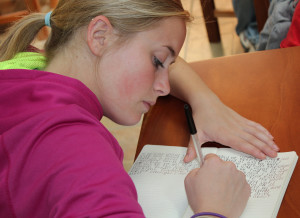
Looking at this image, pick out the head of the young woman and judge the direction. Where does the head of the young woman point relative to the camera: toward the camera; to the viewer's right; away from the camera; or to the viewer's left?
to the viewer's right

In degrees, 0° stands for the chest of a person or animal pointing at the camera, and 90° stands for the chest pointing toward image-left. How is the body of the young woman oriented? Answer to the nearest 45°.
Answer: approximately 270°
